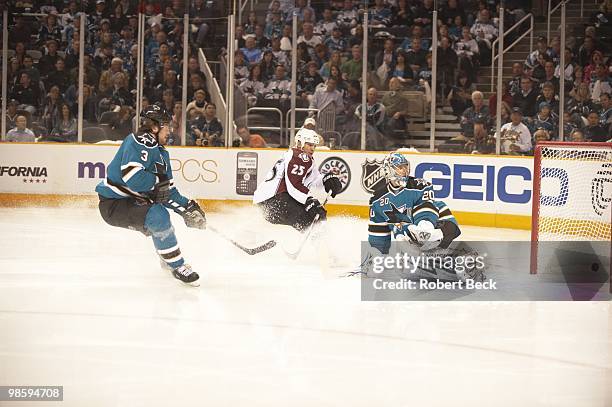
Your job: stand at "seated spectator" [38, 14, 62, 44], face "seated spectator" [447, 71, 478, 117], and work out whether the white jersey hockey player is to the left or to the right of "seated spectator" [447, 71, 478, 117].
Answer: right

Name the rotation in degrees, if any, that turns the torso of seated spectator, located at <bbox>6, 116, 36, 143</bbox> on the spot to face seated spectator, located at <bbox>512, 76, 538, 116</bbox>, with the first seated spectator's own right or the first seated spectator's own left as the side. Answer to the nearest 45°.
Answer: approximately 45° to the first seated spectator's own left

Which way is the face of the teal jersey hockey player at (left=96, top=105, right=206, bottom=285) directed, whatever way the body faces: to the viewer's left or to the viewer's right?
to the viewer's right

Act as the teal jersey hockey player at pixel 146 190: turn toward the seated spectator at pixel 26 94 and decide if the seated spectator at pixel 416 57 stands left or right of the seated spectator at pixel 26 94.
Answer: right

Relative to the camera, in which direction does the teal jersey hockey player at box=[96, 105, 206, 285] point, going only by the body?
to the viewer's right

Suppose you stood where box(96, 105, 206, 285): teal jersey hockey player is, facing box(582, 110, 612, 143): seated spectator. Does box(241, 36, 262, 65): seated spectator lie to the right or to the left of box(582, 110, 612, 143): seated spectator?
left

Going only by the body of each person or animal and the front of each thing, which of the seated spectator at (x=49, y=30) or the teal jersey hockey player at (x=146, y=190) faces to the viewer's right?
the teal jersey hockey player

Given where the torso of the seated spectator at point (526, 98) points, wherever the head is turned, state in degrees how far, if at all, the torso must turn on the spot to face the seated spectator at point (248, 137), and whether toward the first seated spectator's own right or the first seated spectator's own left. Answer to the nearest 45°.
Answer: approximately 45° to the first seated spectator's own right
